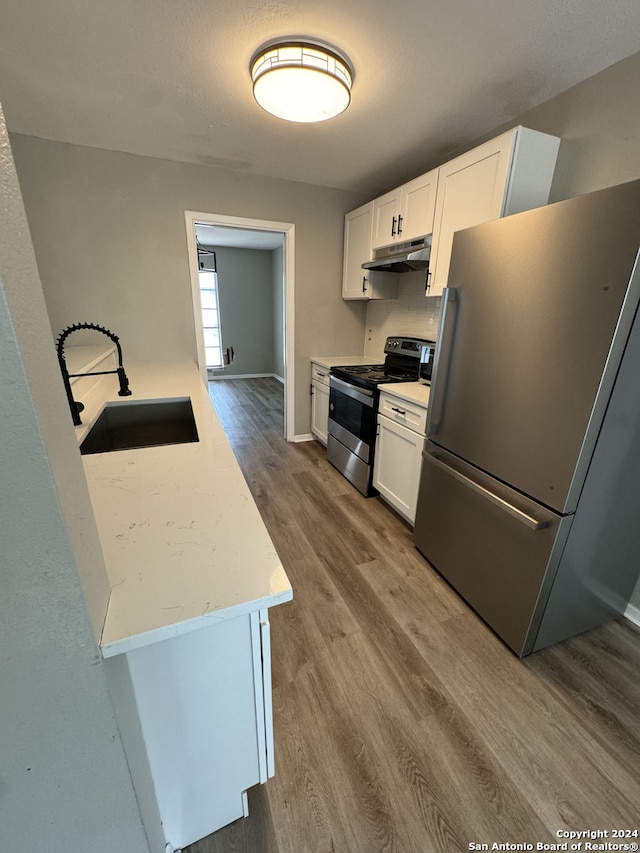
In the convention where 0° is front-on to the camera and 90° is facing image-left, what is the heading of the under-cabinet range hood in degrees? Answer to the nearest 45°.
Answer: approximately 45°

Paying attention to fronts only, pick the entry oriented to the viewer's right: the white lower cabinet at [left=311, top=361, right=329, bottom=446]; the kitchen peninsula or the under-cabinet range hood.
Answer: the kitchen peninsula

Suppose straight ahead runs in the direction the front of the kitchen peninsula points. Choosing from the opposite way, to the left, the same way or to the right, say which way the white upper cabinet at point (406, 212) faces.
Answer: the opposite way

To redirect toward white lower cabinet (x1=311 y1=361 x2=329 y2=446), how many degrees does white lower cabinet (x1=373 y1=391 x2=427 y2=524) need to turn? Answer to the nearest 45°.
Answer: approximately 90° to its right

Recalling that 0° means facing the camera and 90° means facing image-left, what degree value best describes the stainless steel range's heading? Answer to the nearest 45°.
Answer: approximately 45°

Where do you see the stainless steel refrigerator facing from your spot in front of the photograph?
facing the viewer and to the left of the viewer

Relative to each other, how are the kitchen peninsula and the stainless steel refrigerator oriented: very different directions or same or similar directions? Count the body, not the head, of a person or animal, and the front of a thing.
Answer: very different directions

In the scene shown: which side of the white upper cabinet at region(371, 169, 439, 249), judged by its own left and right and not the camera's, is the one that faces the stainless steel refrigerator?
left

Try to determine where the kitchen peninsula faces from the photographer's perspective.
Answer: facing to the right of the viewer

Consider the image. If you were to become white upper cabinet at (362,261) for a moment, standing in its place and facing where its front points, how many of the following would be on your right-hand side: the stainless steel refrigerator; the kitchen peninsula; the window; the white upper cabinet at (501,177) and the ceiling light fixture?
1

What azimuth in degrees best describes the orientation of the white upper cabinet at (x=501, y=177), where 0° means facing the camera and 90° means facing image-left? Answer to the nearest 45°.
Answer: approximately 45°

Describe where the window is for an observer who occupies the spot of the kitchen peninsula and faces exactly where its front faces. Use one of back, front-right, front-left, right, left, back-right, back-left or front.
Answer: left

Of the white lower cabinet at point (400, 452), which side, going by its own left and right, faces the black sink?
front

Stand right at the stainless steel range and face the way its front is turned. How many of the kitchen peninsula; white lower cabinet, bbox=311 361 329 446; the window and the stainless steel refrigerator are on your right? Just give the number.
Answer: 2

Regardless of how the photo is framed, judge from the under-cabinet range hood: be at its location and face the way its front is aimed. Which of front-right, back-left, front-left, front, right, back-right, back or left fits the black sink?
front
